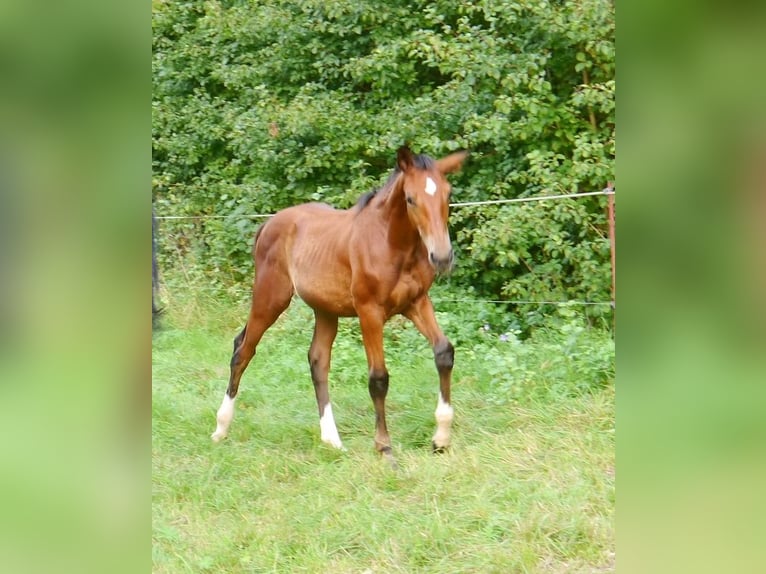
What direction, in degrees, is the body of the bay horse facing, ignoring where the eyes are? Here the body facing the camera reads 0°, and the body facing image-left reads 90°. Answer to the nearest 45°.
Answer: approximately 315°
